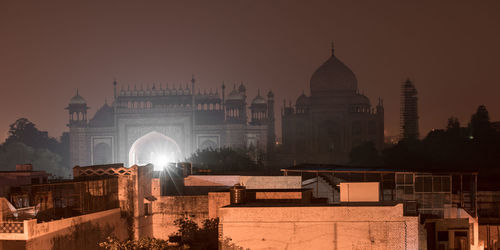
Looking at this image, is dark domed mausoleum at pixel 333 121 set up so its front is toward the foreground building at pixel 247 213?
yes

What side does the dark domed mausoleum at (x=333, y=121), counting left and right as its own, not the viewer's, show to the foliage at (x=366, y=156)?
front

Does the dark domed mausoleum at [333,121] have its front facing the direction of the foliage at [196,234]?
yes

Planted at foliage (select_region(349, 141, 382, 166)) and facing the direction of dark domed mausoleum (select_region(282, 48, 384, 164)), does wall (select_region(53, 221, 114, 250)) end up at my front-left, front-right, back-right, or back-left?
back-left

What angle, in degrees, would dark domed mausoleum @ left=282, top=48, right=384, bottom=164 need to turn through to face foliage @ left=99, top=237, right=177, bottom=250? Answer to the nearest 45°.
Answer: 0° — it already faces it

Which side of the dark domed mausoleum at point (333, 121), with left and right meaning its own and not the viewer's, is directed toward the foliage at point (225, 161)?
front

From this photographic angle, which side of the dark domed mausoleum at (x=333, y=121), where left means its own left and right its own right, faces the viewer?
front
